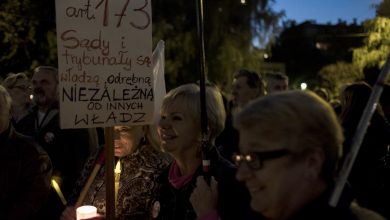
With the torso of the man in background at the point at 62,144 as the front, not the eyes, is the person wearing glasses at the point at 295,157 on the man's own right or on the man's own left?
on the man's own left

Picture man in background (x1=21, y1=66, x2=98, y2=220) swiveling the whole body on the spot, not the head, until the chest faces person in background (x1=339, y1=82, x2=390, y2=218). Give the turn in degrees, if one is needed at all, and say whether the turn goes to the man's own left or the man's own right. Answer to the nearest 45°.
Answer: approximately 90° to the man's own left

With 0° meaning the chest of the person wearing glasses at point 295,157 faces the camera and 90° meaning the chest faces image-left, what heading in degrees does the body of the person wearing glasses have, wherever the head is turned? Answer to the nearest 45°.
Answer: approximately 90°

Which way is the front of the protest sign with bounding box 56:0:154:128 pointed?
toward the camera

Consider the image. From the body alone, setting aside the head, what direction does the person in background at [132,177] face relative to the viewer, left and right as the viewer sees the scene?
facing the viewer and to the left of the viewer

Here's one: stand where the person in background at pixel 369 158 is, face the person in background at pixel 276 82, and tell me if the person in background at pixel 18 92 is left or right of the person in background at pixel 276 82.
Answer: left

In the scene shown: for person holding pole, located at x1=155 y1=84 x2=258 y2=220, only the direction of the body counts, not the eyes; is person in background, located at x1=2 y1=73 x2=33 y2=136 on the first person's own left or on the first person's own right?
on the first person's own right

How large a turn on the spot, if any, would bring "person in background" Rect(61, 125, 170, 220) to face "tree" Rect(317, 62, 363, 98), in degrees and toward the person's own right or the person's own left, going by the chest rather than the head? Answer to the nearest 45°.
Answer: approximately 180°
